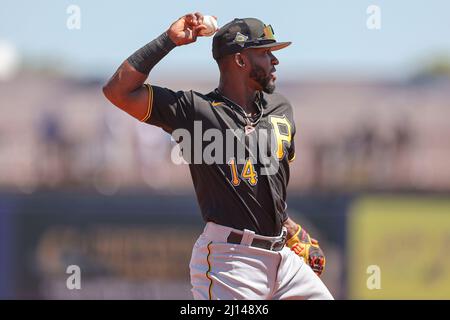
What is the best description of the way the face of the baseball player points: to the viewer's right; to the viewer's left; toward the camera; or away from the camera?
to the viewer's right

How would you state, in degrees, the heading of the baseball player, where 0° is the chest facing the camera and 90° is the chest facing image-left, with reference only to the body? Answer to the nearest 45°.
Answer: approximately 315°
